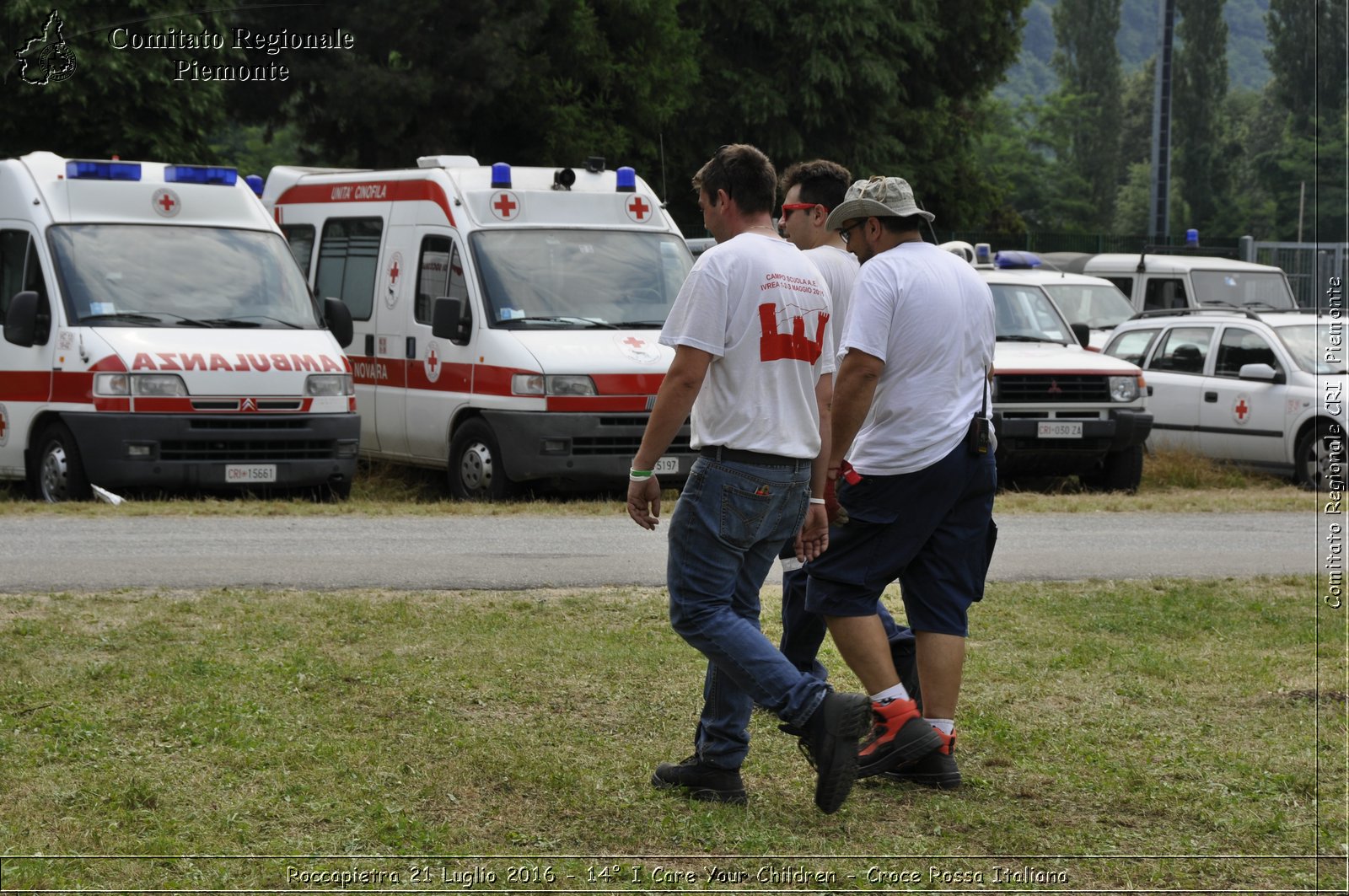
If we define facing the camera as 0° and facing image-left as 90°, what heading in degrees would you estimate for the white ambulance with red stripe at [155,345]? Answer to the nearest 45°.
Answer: approximately 315°

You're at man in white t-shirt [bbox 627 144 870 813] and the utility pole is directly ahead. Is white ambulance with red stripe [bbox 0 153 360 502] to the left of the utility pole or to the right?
left

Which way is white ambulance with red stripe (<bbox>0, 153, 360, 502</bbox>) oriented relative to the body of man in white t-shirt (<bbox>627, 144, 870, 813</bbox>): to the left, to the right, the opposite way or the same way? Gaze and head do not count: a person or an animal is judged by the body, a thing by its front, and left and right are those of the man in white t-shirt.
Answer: the opposite way

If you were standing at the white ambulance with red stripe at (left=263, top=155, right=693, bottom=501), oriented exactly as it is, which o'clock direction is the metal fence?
The metal fence is roughly at 9 o'clock from the white ambulance with red stripe.

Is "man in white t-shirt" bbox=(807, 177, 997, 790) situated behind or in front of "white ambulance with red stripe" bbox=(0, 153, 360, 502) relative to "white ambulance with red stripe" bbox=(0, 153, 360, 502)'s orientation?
in front

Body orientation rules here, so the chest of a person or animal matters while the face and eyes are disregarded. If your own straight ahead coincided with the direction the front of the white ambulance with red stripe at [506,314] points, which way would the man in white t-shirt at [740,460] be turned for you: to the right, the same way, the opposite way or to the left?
the opposite way

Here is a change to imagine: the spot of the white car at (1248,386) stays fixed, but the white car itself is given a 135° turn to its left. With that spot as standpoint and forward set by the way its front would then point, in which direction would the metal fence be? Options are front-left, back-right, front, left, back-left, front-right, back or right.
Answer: front

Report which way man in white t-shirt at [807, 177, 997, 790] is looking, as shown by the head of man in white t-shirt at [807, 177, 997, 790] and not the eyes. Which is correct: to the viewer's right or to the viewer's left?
to the viewer's left

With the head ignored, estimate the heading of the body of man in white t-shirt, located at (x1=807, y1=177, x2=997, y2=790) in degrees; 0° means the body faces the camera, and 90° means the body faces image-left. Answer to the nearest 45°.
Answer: approximately 135°

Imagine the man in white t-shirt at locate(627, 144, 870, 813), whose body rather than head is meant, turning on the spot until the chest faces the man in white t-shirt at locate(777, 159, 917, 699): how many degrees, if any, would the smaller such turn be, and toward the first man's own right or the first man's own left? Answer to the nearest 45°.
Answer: approximately 45° to the first man's own right

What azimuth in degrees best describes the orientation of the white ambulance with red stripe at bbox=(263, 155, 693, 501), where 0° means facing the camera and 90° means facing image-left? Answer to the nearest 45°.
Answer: approximately 315°

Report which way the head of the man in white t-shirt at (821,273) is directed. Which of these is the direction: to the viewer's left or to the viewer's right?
to the viewer's left
